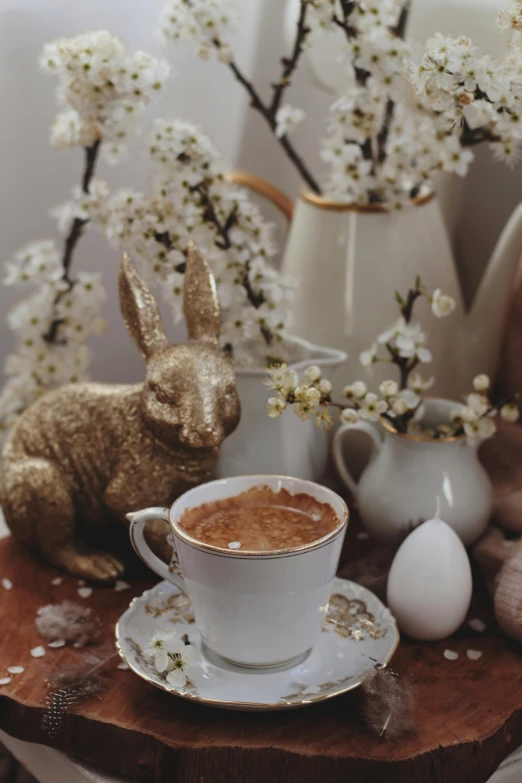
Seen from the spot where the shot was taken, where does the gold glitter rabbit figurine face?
facing the viewer and to the right of the viewer

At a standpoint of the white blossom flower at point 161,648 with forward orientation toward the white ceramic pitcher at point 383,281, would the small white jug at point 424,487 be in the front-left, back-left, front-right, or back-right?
front-right
